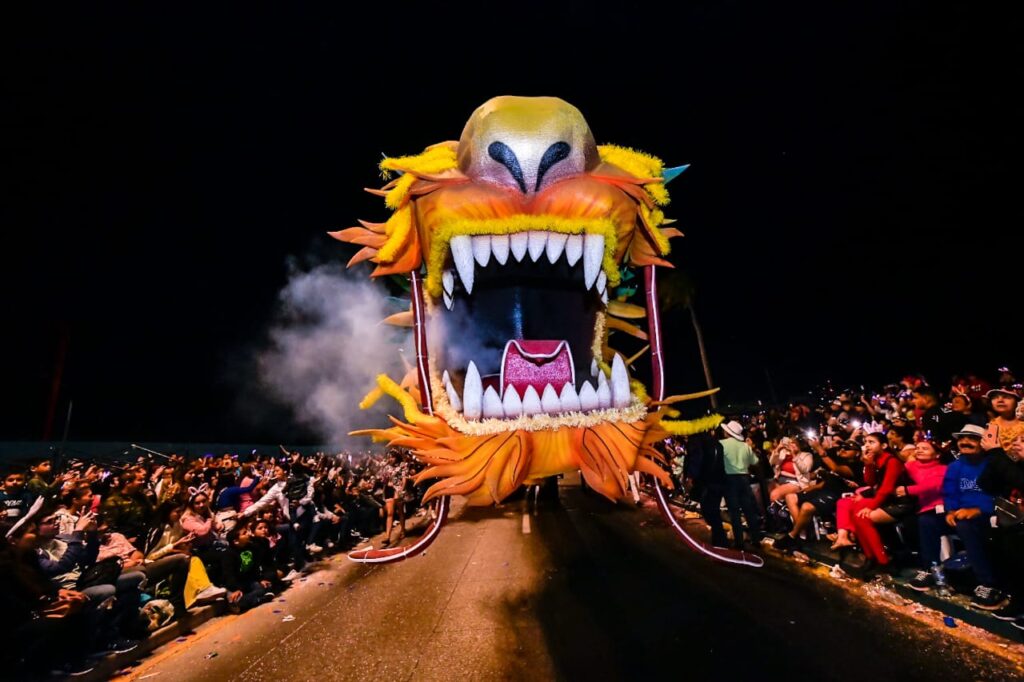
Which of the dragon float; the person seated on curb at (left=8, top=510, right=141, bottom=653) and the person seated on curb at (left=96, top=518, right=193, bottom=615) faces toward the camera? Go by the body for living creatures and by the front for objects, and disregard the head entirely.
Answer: the dragon float

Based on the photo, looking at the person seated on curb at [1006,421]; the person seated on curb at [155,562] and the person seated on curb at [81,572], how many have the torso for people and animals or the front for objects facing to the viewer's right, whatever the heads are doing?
2

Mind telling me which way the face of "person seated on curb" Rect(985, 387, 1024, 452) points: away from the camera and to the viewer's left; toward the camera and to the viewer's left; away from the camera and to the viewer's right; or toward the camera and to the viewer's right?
toward the camera and to the viewer's left

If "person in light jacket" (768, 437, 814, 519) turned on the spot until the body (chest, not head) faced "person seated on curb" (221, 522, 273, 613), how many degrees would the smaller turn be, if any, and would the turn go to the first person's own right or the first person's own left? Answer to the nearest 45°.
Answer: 0° — they already face them

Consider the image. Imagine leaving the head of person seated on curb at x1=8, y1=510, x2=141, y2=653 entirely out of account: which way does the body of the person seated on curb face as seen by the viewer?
to the viewer's right

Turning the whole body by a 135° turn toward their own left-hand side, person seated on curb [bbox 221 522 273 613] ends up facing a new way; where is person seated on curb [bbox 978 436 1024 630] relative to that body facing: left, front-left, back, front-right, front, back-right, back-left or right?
back-right

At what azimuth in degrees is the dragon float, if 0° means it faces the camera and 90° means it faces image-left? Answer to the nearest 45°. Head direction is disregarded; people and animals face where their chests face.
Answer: approximately 0°

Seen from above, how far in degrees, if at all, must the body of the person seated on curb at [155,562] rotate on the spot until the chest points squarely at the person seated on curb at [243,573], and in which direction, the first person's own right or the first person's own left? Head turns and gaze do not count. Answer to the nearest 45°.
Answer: approximately 45° to the first person's own left

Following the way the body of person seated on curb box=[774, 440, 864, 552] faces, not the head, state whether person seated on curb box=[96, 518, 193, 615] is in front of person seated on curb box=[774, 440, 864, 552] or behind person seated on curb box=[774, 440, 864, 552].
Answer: in front

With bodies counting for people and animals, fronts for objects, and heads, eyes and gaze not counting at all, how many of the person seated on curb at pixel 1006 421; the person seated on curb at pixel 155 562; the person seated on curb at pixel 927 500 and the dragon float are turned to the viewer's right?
1

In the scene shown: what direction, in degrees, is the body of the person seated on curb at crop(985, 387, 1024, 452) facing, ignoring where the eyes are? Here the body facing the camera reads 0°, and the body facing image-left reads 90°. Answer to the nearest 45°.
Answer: approximately 45°

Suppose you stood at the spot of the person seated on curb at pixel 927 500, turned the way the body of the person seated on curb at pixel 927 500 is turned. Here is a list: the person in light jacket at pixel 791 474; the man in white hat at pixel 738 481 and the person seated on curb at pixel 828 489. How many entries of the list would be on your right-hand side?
3

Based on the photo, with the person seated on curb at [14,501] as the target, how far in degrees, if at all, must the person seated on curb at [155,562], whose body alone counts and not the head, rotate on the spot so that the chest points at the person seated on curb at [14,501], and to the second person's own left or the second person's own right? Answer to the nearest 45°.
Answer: approximately 135° to the second person's own left
